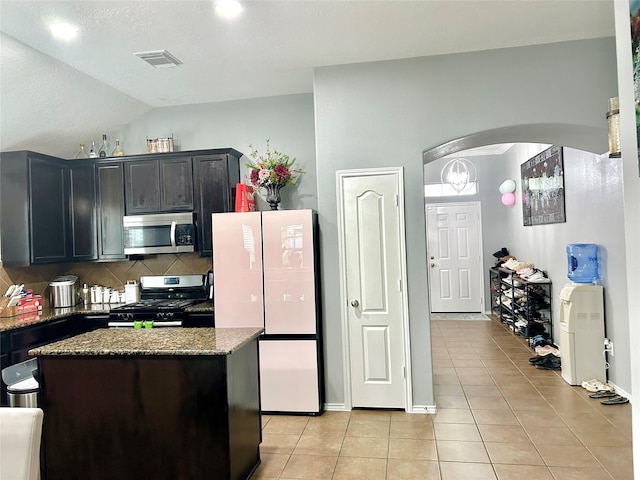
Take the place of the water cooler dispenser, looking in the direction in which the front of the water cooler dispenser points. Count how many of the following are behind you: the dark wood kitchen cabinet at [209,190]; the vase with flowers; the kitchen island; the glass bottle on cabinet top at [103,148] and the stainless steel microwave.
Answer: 0

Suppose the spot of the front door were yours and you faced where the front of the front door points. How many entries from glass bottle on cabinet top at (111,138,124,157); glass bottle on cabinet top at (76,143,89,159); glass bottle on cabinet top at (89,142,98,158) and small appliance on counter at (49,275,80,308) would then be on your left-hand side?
0

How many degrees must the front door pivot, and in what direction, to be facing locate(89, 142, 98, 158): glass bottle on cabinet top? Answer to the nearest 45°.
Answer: approximately 45° to its right

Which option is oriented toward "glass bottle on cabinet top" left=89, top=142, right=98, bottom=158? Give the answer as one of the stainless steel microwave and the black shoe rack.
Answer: the black shoe rack

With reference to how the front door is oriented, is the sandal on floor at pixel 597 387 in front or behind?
in front

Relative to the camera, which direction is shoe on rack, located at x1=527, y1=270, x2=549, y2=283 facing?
to the viewer's left

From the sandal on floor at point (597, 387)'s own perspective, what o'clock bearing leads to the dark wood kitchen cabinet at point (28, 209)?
The dark wood kitchen cabinet is roughly at 11 o'clock from the sandal on floor.

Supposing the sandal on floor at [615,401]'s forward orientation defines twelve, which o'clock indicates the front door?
The front door is roughly at 2 o'clock from the sandal on floor.

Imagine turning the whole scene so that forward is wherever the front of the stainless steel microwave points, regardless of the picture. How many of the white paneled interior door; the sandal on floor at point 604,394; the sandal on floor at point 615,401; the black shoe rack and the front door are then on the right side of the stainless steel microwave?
0

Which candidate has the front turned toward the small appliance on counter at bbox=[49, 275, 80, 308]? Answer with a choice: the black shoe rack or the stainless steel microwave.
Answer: the black shoe rack

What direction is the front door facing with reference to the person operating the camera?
facing the viewer

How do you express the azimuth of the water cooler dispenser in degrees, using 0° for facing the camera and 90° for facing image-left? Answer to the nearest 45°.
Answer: approximately 45°

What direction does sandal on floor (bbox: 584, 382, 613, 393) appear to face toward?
to the viewer's left

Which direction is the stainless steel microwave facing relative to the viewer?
toward the camera

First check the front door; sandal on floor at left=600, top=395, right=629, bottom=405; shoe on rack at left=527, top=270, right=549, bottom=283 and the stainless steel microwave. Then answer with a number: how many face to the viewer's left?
2

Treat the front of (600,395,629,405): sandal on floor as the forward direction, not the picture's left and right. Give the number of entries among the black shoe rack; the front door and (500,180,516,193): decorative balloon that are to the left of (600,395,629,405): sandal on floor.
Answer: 0

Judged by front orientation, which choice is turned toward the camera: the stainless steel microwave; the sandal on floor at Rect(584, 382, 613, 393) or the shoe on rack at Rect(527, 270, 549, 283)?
the stainless steel microwave

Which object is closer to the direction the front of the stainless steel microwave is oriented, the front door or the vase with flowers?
the vase with flowers

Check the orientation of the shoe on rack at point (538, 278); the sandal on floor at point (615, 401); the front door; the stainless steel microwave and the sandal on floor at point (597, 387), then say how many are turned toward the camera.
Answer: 2

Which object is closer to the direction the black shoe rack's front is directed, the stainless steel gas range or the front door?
the stainless steel gas range
